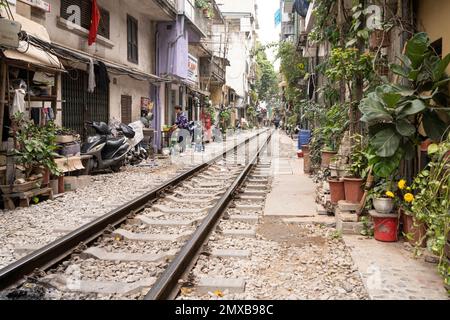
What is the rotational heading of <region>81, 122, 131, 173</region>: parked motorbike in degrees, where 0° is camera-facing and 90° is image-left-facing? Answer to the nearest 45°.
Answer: approximately 45°

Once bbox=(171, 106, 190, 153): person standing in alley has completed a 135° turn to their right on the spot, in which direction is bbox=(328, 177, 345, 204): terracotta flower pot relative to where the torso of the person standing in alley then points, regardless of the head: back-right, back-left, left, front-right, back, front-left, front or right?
back

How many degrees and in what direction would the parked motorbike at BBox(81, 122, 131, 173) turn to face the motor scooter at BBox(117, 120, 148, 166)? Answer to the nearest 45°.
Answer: approximately 135° to its right

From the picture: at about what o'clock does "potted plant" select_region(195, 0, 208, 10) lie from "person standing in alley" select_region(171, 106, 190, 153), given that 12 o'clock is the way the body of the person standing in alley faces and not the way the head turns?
The potted plant is roughly at 3 o'clock from the person standing in alley.

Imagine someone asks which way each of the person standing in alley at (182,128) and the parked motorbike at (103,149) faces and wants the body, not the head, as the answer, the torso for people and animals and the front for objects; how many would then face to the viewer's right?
0

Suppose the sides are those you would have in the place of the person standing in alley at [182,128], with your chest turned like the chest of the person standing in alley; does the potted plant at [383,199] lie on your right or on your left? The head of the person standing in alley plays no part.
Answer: on your left

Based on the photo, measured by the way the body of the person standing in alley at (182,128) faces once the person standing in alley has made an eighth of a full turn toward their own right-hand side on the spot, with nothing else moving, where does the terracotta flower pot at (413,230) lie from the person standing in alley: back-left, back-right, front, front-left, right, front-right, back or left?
left

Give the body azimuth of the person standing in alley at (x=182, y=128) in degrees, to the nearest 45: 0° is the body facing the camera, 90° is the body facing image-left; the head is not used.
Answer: approximately 45°

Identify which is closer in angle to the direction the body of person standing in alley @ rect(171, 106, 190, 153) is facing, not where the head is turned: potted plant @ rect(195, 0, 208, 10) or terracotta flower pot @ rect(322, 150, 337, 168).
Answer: the potted plant

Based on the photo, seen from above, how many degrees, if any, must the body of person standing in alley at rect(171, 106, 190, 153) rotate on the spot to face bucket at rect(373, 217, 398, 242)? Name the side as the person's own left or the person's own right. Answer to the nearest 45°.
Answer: approximately 45° to the person's own left
